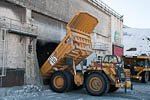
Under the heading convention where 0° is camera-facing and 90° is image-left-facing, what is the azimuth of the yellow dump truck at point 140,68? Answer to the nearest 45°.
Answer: approximately 45°

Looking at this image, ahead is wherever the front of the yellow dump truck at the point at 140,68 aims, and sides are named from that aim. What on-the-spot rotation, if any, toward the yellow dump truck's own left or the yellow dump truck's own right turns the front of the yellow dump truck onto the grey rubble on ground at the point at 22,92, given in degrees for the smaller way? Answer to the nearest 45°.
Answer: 0° — it already faces it

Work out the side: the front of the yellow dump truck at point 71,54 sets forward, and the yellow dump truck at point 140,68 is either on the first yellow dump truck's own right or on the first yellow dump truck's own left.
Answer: on the first yellow dump truck's own left

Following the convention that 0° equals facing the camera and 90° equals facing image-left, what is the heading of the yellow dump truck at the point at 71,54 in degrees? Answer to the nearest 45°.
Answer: approximately 315°
